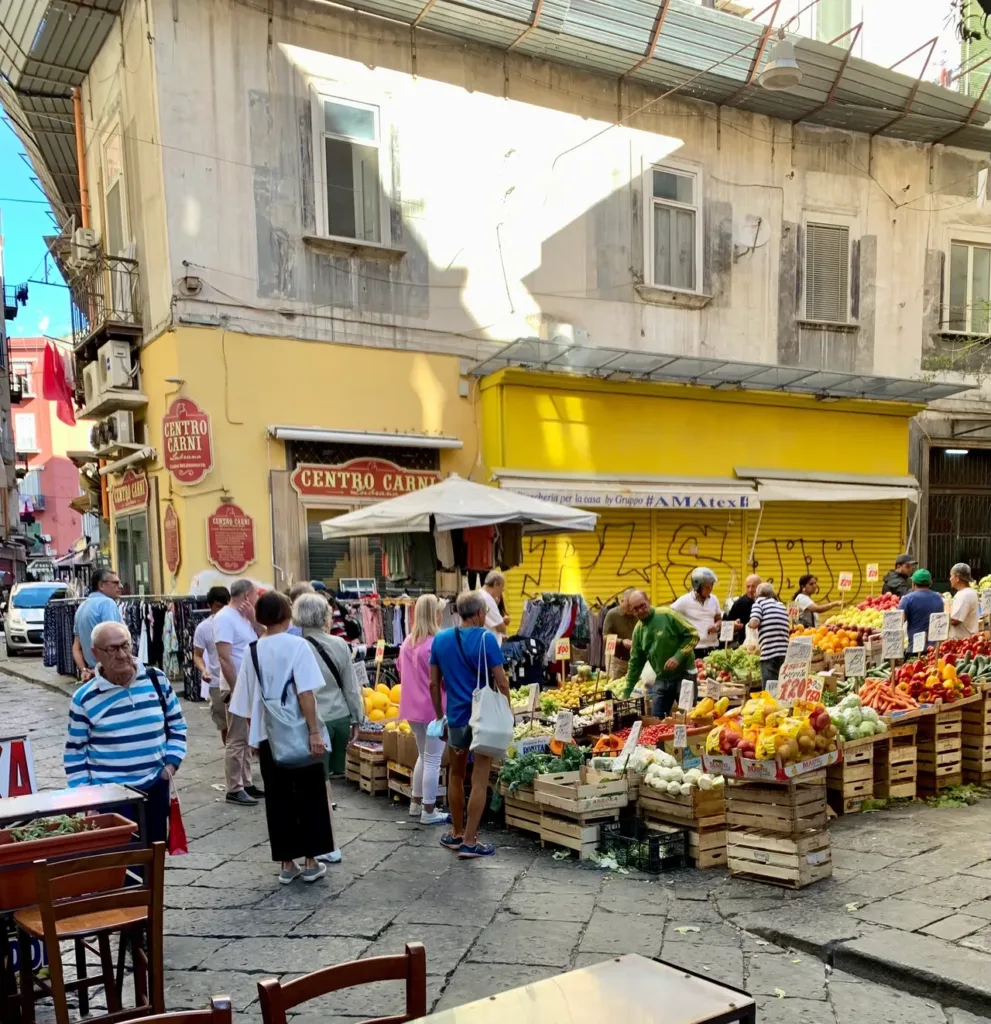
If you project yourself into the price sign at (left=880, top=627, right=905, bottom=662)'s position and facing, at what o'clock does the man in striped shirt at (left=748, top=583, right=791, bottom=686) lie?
The man in striped shirt is roughly at 4 o'clock from the price sign.

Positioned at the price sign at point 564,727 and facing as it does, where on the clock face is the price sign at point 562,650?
the price sign at point 562,650 is roughly at 6 o'clock from the price sign at point 564,727.

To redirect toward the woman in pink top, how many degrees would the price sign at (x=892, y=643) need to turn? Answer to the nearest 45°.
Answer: approximately 45° to its right

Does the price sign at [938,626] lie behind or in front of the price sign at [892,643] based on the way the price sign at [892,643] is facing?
behind

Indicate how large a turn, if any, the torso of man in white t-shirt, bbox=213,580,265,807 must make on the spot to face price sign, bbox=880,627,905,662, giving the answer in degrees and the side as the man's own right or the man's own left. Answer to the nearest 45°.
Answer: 0° — they already face it

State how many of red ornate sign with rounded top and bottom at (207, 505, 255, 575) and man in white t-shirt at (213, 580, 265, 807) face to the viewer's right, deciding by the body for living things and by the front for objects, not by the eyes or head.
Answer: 1

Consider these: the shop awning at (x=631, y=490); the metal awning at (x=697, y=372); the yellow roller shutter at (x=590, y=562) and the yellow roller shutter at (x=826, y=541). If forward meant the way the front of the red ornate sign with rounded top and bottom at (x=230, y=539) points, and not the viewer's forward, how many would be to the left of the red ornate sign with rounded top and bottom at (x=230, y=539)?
4

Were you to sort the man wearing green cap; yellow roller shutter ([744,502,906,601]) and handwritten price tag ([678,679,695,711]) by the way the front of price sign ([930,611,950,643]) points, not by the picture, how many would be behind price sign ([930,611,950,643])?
2

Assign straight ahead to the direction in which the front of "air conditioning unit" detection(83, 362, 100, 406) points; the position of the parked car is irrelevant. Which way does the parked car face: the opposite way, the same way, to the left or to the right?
to the left

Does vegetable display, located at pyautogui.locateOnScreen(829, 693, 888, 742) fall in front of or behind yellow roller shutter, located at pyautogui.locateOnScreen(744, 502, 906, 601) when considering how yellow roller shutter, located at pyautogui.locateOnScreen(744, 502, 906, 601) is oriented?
in front

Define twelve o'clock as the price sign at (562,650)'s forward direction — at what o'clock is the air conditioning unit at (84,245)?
The air conditioning unit is roughly at 4 o'clock from the price sign.

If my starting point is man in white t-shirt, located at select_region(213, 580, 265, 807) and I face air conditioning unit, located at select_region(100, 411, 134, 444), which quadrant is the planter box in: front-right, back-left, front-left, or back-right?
back-left
